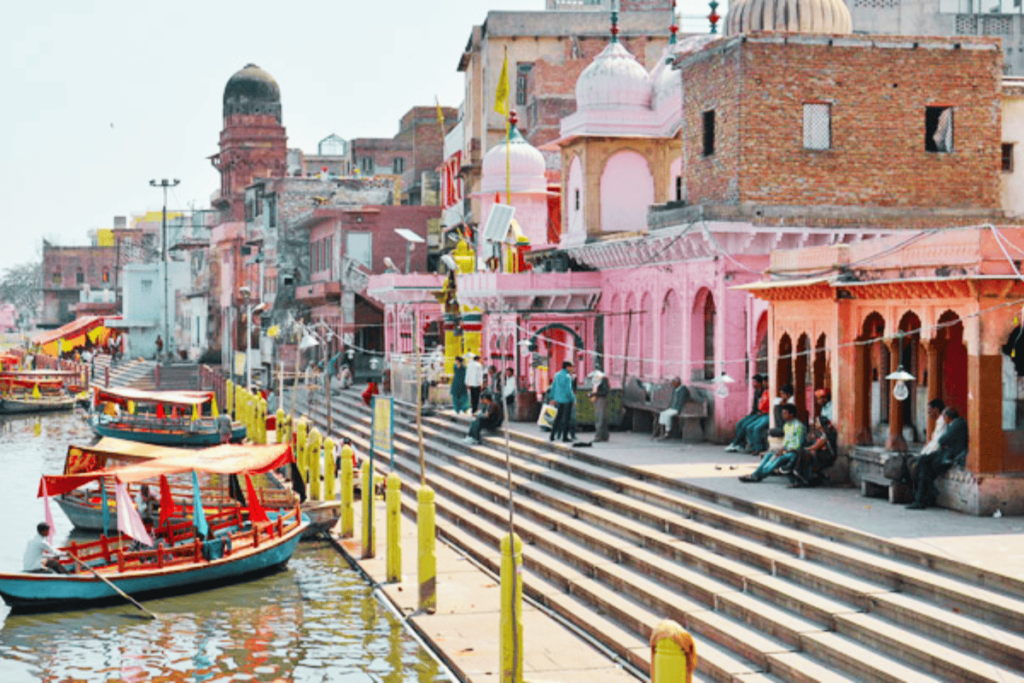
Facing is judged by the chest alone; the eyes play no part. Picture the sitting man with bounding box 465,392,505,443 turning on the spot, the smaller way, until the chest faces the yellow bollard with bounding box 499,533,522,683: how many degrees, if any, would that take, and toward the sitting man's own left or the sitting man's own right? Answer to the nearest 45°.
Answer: approximately 90° to the sitting man's own left

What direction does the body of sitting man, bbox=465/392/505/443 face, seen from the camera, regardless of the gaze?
to the viewer's left

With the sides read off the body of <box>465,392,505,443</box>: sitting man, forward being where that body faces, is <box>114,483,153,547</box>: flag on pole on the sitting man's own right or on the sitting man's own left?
on the sitting man's own left

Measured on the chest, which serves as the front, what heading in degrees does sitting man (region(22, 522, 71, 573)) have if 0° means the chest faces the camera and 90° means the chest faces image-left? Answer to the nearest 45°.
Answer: approximately 270°

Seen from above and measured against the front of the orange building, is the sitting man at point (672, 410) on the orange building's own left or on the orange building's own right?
on the orange building's own right

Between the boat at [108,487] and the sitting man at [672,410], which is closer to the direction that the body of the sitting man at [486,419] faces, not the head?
the boat

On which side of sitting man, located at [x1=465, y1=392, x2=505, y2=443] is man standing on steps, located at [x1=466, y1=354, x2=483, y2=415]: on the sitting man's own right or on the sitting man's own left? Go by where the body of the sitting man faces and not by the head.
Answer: on the sitting man's own right

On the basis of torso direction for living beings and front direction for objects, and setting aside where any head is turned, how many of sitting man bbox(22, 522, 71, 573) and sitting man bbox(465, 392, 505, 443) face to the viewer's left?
1
